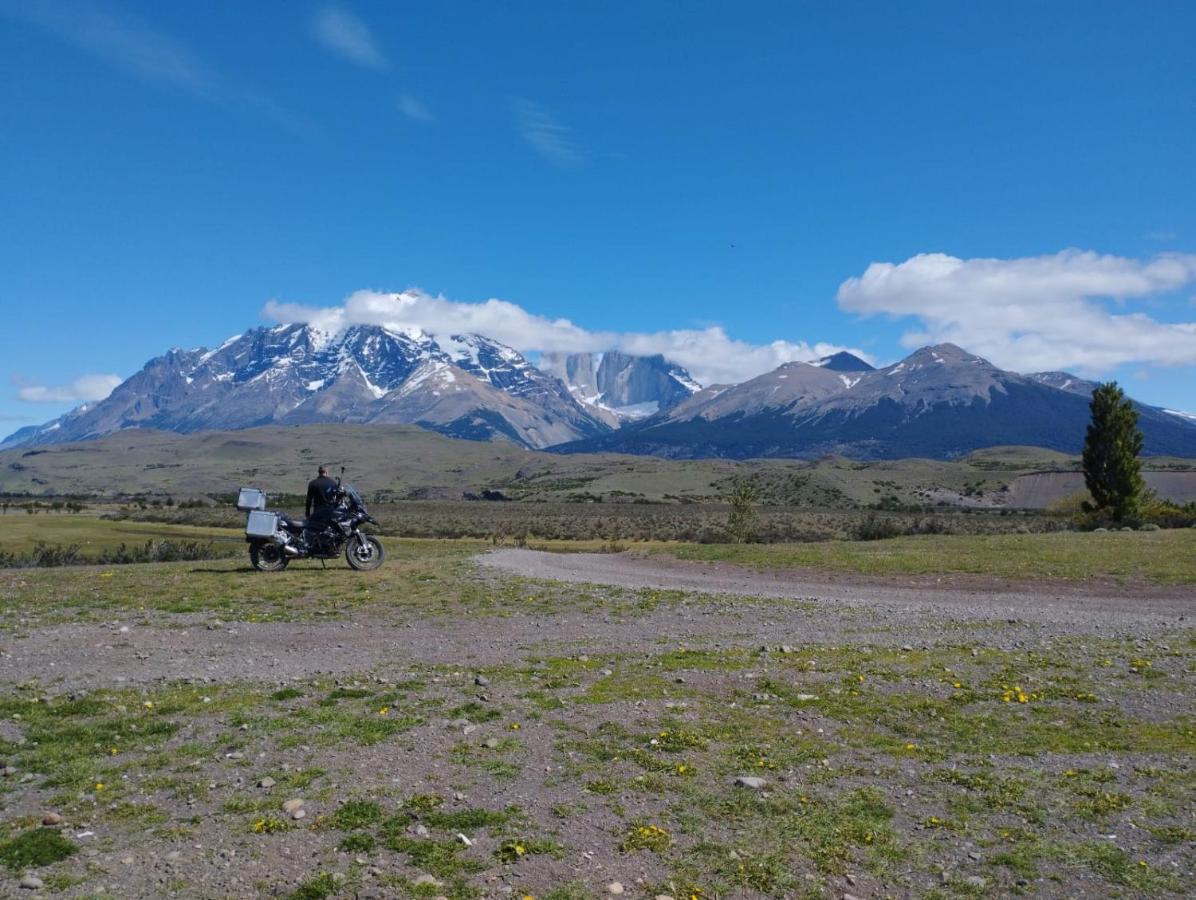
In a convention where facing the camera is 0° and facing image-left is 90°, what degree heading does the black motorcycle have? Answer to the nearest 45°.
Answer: approximately 270°
